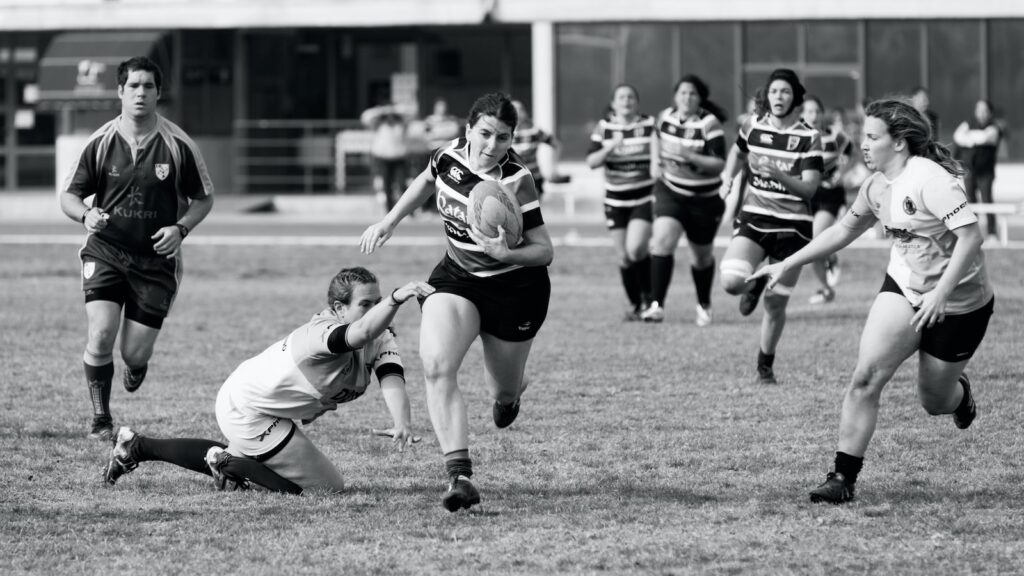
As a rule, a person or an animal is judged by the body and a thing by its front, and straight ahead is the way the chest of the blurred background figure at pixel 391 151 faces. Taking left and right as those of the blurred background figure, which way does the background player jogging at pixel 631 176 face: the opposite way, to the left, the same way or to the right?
the same way

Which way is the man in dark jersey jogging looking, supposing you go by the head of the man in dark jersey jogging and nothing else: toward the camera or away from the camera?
toward the camera

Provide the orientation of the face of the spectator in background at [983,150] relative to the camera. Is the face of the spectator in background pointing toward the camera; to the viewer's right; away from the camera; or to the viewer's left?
toward the camera

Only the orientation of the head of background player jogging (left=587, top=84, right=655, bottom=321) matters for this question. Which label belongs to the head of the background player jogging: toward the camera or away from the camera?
toward the camera

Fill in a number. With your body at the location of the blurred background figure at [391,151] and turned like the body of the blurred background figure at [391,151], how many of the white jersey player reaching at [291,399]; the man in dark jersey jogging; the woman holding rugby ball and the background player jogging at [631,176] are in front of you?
4

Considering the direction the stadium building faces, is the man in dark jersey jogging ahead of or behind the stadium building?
ahead

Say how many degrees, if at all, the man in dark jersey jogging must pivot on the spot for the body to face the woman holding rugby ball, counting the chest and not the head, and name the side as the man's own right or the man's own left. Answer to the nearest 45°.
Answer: approximately 45° to the man's own left

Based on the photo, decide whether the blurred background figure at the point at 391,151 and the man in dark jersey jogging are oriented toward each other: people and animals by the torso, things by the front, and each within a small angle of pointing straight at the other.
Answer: no

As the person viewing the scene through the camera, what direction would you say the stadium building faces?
facing the viewer

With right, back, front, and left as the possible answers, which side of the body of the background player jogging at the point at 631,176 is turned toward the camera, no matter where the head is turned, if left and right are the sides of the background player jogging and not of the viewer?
front

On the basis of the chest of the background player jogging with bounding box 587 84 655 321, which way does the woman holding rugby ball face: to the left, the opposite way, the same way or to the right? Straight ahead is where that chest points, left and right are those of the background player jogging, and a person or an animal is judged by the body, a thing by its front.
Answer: the same way

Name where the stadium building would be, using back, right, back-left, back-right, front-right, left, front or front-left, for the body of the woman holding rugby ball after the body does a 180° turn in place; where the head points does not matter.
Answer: front

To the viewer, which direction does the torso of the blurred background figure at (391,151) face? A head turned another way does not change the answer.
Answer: toward the camera
